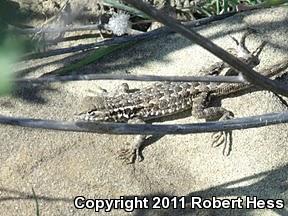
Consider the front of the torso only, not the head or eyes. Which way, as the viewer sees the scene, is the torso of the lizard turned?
to the viewer's left

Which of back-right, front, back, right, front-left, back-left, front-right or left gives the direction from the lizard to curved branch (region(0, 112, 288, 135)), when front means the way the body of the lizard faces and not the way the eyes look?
left
